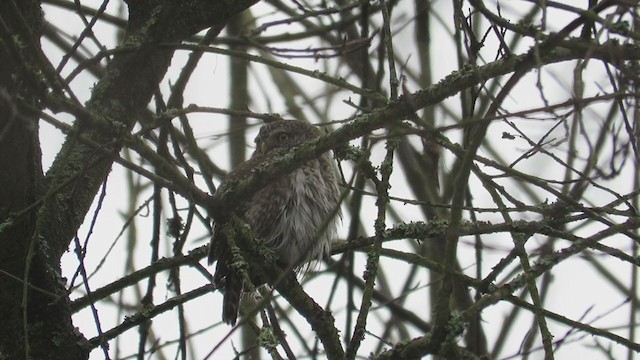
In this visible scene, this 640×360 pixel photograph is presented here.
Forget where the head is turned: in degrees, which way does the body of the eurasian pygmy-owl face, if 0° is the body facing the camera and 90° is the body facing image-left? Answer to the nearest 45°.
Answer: approximately 315°

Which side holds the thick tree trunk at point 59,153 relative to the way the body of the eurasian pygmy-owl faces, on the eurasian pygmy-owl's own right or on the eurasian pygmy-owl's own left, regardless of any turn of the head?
on the eurasian pygmy-owl's own right
